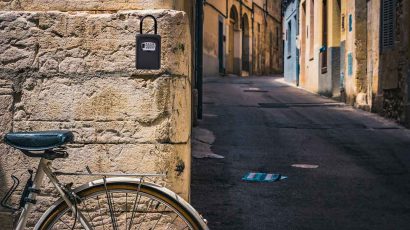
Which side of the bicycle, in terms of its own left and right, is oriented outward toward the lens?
left

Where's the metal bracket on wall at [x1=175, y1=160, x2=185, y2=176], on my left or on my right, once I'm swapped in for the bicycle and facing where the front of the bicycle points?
on my right

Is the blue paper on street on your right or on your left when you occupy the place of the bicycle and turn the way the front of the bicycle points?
on your right
